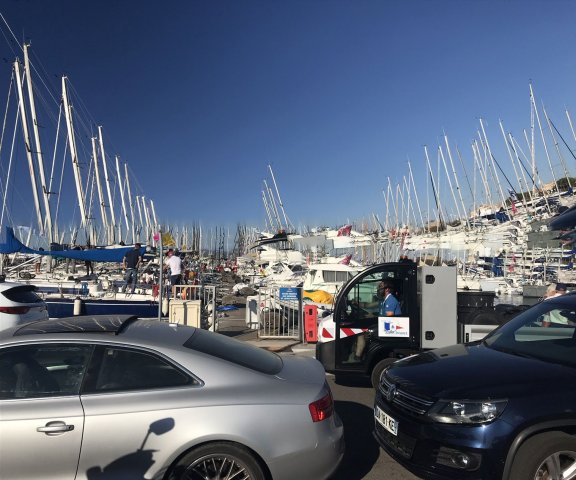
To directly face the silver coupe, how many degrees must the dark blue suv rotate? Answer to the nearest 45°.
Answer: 0° — it already faces it

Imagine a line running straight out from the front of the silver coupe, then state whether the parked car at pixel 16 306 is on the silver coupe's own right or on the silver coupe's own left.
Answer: on the silver coupe's own right

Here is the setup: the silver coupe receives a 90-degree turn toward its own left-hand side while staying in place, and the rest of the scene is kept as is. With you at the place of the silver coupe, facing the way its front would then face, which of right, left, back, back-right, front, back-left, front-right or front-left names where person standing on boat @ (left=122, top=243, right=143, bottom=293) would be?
back

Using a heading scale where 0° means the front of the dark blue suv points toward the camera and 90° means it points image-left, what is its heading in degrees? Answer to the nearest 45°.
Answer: approximately 45°

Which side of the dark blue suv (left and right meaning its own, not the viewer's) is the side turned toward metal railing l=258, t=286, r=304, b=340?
right

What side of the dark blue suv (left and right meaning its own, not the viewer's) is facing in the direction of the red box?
right

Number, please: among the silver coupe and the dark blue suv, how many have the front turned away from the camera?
0

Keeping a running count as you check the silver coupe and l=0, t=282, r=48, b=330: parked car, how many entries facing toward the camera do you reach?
0

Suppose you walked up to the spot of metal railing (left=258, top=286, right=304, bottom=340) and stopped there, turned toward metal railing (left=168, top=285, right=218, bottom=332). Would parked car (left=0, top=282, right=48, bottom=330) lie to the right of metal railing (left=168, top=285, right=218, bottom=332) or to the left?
left

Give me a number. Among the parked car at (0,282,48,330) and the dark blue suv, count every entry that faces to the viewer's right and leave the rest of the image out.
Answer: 0

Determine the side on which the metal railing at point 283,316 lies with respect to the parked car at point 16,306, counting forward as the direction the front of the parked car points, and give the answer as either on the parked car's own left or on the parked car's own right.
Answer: on the parked car's own right

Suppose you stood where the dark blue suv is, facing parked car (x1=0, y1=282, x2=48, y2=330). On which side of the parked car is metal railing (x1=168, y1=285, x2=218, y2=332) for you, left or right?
right

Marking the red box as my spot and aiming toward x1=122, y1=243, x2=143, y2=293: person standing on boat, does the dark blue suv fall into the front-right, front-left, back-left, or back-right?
back-left

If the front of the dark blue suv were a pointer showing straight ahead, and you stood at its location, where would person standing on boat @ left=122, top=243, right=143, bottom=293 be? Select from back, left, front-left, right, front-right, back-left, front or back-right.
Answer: right

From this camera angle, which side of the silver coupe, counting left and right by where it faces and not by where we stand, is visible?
left

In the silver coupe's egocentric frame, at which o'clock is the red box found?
The red box is roughly at 4 o'clock from the silver coupe.
